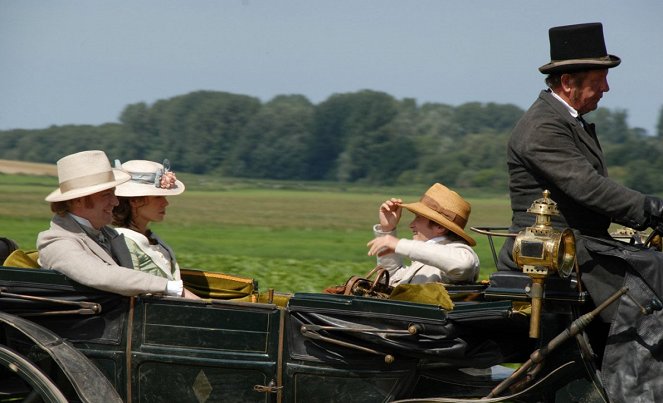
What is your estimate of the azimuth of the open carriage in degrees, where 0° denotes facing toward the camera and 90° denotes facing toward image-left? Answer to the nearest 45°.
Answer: approximately 270°

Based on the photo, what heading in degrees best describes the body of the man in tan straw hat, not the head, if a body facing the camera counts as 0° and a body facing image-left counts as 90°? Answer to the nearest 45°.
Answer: approximately 90°

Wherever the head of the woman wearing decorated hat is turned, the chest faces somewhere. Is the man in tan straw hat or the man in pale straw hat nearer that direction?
the man in tan straw hat

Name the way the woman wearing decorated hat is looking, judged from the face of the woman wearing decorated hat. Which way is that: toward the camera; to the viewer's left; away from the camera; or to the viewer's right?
to the viewer's right

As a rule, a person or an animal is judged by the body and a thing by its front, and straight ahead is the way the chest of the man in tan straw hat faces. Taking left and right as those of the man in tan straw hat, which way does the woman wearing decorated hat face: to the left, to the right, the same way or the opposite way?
the opposite way

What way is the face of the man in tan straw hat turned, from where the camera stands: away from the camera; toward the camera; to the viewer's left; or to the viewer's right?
to the viewer's left

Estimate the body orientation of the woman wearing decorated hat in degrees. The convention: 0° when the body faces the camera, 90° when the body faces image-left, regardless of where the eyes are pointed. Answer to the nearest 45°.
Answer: approximately 270°

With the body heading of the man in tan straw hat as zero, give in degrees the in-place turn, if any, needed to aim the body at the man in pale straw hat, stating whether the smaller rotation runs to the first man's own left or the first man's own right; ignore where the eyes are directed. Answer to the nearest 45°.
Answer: approximately 45° to the first man's own left
